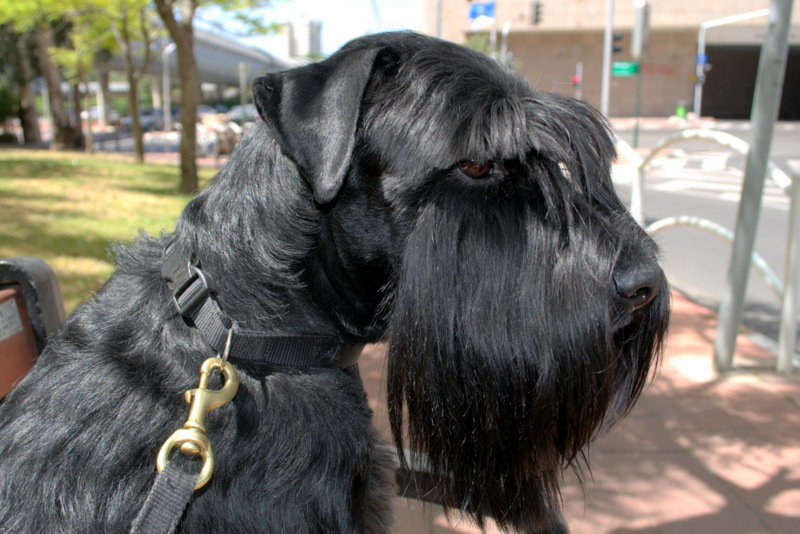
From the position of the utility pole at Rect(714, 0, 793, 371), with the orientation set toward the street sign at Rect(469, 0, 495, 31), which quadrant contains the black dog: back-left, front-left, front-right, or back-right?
back-left

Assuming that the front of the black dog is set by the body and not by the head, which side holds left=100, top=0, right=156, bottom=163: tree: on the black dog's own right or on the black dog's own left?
on the black dog's own left

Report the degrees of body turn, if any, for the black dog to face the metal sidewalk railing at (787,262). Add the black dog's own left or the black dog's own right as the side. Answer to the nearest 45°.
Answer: approximately 45° to the black dog's own left

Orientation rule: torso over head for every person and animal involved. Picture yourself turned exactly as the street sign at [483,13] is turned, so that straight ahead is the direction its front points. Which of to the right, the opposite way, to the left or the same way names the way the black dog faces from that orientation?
to the left

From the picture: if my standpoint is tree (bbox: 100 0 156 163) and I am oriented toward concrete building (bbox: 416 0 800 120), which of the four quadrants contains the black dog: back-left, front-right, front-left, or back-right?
back-right

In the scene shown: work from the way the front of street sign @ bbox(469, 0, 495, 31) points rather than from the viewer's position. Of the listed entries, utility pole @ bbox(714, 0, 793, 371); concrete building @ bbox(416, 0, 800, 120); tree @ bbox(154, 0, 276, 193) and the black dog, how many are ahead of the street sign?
3

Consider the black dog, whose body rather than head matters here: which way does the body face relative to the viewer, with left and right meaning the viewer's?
facing to the right of the viewer

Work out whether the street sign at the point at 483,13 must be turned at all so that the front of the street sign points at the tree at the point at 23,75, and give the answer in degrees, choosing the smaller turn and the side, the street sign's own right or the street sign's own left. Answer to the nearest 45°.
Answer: approximately 90° to the street sign's own right

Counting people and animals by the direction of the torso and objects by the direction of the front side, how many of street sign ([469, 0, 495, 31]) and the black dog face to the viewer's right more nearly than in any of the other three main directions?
1
